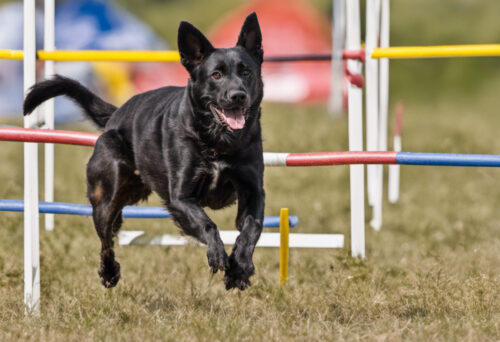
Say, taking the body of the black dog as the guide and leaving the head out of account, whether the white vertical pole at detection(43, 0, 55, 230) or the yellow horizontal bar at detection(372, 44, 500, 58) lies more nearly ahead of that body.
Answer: the yellow horizontal bar

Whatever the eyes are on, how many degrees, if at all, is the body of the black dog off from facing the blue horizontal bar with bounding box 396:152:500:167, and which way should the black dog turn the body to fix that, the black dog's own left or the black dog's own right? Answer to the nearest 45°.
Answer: approximately 45° to the black dog's own left

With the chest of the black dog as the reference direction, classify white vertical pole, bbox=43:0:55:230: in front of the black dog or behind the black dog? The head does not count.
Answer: behind

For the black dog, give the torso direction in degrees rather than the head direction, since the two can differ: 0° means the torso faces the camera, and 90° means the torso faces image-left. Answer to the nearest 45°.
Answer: approximately 315°

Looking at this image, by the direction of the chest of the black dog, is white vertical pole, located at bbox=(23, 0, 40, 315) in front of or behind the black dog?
behind
